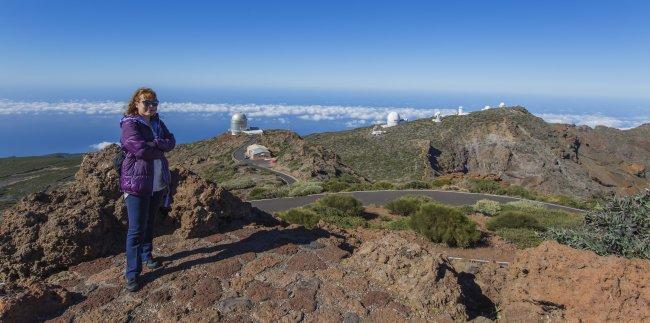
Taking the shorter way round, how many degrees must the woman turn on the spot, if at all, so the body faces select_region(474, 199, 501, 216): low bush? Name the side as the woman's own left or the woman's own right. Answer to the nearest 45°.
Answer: approximately 90° to the woman's own left

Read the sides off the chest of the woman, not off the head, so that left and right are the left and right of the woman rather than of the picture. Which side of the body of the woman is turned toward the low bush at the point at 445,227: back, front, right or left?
left

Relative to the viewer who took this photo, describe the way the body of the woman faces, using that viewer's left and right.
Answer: facing the viewer and to the right of the viewer

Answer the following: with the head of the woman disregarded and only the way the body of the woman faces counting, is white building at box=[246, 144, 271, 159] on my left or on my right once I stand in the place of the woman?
on my left

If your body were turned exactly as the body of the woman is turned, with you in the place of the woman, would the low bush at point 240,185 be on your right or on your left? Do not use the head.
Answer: on your left

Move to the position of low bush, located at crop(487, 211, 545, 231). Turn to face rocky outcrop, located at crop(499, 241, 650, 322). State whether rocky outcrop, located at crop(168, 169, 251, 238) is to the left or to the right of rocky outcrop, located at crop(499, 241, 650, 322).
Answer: right

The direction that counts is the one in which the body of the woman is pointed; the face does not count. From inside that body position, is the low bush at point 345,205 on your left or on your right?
on your left
